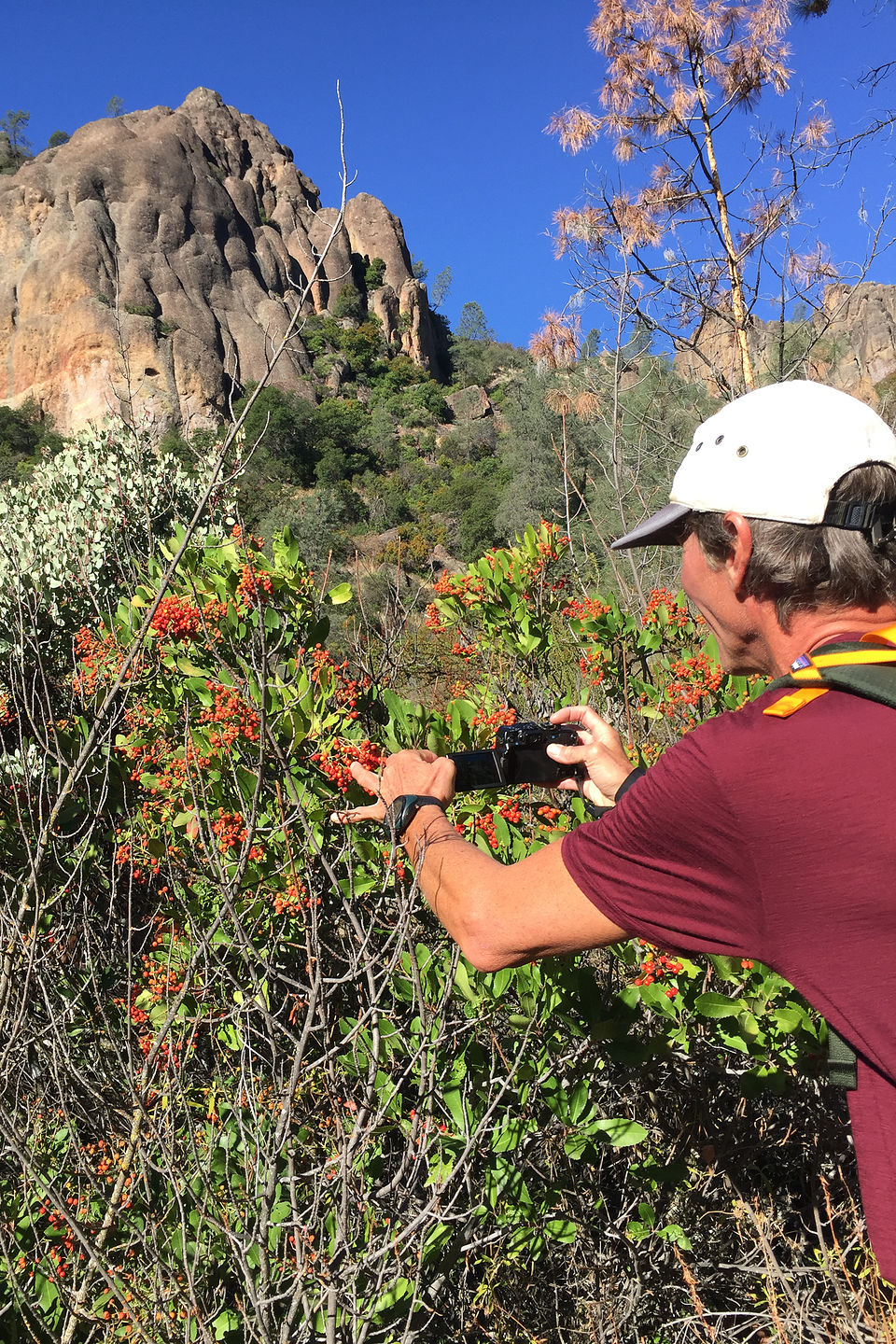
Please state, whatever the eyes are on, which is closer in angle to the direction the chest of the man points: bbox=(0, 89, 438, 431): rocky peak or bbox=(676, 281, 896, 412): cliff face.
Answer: the rocky peak

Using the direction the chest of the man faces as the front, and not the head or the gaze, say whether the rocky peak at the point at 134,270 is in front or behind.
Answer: in front

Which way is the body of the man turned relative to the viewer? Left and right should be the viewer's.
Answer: facing away from the viewer and to the left of the viewer

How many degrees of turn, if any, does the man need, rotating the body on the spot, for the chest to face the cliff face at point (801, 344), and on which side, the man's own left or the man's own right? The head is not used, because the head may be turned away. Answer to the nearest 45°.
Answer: approximately 45° to the man's own right
